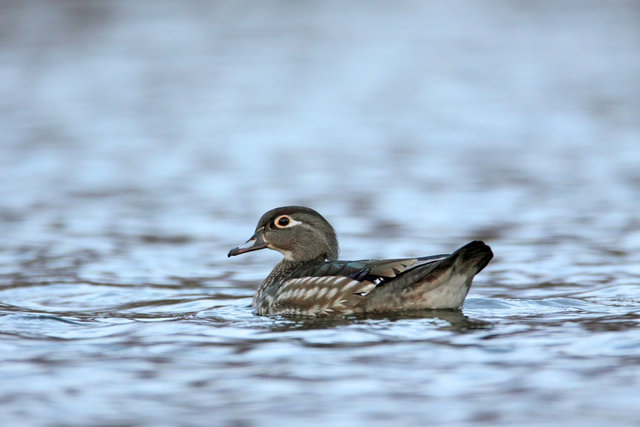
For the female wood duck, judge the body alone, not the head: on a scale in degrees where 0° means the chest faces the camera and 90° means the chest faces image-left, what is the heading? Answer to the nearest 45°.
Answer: approximately 90°
